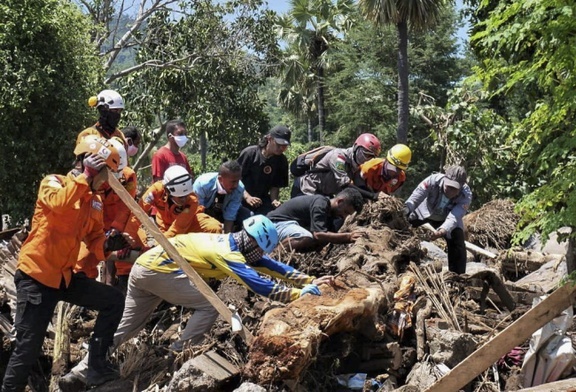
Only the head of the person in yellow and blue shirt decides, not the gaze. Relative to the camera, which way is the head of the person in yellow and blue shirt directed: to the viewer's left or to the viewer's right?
to the viewer's right

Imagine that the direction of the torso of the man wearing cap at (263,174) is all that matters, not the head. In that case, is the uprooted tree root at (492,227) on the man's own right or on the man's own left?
on the man's own left

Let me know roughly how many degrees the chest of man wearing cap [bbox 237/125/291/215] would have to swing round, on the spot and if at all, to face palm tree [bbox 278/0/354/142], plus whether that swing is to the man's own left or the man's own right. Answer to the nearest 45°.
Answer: approximately 135° to the man's own left

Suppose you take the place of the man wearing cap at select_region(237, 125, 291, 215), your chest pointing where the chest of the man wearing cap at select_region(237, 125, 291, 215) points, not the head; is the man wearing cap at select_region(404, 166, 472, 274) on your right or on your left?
on your left

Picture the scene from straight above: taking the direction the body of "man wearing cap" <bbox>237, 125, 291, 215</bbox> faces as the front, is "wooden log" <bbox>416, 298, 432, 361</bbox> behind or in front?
in front

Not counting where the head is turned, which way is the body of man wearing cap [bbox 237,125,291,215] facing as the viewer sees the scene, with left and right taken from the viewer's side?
facing the viewer and to the right of the viewer

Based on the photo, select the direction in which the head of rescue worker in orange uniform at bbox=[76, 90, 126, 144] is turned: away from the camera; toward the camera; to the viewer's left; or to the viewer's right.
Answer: toward the camera

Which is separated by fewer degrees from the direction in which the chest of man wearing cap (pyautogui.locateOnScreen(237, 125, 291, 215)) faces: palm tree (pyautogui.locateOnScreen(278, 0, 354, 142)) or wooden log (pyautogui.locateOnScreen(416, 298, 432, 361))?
the wooden log

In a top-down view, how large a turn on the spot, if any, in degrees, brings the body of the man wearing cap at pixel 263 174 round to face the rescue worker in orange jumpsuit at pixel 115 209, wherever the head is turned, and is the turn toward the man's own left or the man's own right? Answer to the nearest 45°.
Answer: approximately 90° to the man's own right

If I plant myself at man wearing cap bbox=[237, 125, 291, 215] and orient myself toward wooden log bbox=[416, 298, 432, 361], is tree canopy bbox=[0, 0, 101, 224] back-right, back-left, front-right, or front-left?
back-right

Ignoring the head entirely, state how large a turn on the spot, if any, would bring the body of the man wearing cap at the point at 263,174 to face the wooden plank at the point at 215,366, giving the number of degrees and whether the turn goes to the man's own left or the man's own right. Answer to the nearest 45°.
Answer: approximately 45° to the man's own right

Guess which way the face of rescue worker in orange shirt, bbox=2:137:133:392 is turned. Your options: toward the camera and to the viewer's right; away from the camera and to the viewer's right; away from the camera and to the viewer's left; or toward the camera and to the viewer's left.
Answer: toward the camera and to the viewer's right

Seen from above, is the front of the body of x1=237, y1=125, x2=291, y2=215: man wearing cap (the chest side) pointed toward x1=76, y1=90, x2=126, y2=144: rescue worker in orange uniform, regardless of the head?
no

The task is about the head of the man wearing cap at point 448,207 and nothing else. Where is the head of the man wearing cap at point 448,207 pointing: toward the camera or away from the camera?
toward the camera

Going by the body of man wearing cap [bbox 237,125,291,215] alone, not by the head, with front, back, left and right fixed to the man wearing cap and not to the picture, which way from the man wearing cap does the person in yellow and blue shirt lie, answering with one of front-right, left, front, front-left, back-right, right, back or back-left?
front-right

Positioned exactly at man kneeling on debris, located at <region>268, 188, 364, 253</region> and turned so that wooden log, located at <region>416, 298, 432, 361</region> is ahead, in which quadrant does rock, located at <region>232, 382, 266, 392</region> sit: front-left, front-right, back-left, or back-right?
front-right

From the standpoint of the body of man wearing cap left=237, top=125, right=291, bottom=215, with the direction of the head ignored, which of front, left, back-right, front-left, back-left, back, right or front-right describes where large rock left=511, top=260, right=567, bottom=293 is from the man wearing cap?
front-left

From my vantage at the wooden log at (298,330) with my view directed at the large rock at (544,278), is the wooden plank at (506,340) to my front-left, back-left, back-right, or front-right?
front-right

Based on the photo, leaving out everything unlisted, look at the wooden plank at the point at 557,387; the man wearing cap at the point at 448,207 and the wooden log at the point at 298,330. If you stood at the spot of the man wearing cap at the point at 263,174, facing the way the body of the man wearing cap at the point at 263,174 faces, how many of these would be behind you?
0

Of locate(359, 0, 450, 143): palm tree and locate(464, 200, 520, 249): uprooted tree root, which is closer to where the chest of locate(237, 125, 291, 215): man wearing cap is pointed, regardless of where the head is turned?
the uprooted tree root

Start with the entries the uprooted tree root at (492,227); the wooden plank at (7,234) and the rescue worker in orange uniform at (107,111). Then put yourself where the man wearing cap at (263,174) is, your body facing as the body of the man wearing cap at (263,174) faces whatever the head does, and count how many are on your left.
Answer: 1
